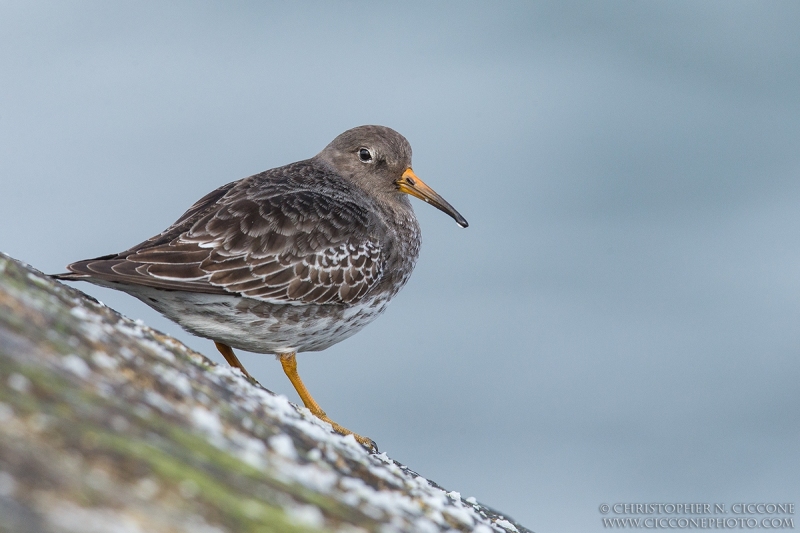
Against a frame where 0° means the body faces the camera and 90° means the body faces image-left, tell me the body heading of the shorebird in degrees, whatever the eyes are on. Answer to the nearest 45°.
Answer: approximately 270°
